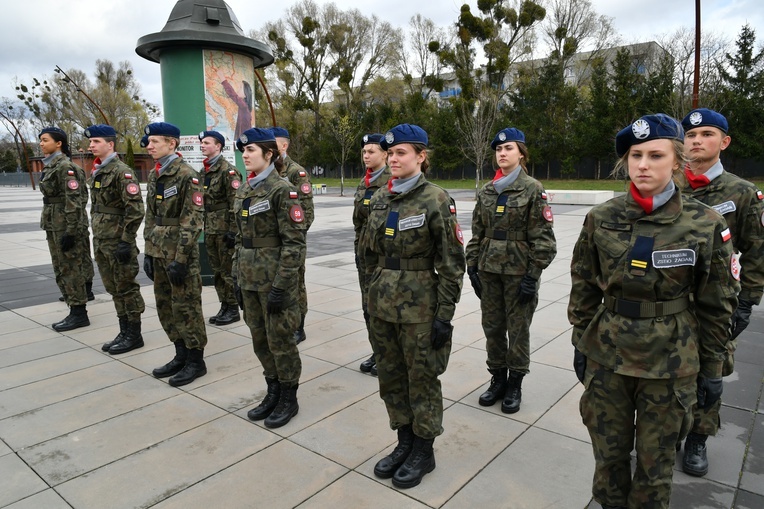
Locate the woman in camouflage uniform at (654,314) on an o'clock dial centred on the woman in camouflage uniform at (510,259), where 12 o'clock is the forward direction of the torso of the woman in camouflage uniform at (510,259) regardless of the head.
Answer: the woman in camouflage uniform at (654,314) is roughly at 10 o'clock from the woman in camouflage uniform at (510,259).

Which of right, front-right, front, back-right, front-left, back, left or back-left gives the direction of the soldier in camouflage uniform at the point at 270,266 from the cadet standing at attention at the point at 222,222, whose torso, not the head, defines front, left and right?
front-left

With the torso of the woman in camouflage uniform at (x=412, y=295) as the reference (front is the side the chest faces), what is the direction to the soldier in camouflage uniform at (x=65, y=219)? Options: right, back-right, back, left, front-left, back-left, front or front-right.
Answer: right

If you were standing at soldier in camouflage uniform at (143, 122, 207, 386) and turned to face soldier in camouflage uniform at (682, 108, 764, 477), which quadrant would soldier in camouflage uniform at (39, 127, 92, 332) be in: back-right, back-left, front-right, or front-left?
back-left

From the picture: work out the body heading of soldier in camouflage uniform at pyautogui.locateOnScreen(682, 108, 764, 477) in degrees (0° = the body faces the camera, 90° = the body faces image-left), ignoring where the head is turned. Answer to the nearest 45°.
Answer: approximately 45°

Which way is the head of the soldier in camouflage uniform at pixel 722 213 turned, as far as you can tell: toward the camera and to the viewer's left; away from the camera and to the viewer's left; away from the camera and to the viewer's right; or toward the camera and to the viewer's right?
toward the camera and to the viewer's left

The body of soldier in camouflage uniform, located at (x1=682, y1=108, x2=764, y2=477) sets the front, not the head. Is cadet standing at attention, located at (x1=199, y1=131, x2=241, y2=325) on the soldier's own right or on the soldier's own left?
on the soldier's own right

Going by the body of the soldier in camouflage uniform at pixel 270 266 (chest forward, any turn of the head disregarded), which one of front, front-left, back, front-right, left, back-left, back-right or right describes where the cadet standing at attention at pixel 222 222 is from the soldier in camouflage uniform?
back-right

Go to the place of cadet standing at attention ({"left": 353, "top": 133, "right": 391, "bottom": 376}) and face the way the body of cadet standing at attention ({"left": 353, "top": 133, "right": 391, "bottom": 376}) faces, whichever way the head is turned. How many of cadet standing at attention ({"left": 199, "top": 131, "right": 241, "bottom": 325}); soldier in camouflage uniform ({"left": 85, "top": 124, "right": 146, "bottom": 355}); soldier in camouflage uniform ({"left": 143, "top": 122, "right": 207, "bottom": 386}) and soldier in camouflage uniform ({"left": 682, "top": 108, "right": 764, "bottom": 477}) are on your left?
1

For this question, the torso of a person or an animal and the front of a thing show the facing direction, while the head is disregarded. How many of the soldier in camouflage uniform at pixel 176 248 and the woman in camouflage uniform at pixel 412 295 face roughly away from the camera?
0

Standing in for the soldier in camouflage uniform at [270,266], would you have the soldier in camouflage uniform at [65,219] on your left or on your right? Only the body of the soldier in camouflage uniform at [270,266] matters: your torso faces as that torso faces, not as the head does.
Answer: on your right

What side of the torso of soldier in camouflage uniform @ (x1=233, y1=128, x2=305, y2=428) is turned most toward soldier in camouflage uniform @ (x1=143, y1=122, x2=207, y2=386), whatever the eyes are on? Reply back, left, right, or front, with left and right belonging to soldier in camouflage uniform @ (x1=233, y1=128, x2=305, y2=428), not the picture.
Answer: right

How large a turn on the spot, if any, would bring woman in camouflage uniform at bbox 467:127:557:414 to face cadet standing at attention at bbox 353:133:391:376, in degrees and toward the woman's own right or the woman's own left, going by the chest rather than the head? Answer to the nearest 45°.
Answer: approximately 90° to the woman's own right
